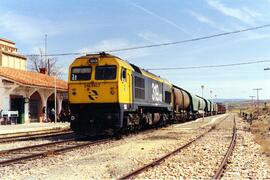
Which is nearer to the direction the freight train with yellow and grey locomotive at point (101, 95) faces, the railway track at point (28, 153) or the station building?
the railway track

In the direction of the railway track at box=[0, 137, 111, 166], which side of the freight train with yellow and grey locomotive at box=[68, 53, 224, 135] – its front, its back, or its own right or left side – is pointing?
front

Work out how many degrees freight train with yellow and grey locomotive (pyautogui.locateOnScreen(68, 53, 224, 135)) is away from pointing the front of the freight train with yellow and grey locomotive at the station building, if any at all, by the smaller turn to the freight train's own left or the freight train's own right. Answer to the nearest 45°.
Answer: approximately 90° to the freight train's own right

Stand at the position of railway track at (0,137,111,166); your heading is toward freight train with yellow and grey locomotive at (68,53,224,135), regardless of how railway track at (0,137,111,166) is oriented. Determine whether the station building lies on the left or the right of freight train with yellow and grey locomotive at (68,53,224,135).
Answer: left

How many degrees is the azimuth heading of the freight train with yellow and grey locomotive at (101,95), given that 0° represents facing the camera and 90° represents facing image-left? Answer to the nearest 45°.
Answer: approximately 45°
